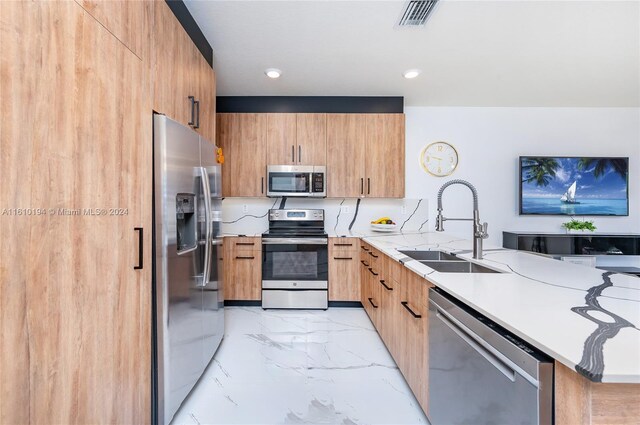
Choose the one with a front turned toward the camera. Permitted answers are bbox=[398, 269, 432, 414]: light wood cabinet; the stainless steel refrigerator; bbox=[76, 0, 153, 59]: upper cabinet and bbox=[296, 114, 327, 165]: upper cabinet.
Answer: bbox=[296, 114, 327, 165]: upper cabinet

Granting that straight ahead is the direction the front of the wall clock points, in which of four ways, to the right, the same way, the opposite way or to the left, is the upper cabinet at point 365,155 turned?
the same way

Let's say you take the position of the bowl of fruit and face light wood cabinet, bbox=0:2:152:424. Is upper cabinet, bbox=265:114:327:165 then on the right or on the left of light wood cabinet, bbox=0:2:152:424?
right

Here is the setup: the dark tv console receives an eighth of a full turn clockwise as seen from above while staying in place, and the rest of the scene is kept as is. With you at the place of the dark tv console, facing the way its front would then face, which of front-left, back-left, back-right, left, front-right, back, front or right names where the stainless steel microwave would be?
front

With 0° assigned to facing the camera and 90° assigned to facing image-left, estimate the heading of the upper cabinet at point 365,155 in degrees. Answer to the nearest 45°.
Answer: approximately 0°

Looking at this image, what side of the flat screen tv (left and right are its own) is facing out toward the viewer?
front

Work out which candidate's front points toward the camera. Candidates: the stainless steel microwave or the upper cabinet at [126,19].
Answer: the stainless steel microwave

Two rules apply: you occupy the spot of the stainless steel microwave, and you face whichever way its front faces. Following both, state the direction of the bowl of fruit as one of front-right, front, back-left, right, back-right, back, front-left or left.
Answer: left

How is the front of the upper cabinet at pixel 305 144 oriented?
toward the camera

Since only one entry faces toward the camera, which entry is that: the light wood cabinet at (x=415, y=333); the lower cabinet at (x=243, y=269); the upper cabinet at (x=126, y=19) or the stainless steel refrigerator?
the lower cabinet

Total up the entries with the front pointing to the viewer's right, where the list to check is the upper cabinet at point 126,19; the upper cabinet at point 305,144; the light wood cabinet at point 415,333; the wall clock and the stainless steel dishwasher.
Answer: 1

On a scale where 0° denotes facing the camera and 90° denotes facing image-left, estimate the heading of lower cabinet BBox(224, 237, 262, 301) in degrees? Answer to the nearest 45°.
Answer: approximately 0°

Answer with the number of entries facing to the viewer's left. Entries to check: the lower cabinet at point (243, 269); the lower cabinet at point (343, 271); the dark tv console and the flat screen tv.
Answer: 0

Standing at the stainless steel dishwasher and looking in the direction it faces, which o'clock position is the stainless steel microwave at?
The stainless steel microwave is roughly at 3 o'clock from the stainless steel dishwasher.

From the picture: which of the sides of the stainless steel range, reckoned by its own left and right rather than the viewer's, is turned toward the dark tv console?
left

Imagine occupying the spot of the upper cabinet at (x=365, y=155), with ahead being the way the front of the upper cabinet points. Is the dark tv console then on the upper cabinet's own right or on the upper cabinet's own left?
on the upper cabinet's own left

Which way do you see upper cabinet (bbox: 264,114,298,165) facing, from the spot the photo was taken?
facing the viewer

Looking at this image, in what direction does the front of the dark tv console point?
toward the camera

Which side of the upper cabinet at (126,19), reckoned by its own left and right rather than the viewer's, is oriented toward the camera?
right
